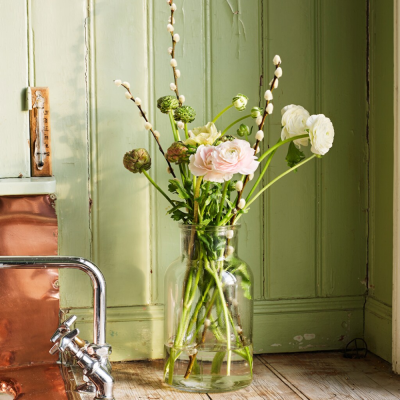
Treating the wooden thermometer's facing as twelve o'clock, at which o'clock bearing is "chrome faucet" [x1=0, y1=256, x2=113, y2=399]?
The chrome faucet is roughly at 12 o'clock from the wooden thermometer.

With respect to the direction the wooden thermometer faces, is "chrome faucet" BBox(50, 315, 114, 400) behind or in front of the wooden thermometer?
in front

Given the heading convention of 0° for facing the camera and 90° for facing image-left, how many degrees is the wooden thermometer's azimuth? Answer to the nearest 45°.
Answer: approximately 0°
